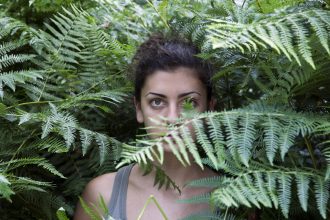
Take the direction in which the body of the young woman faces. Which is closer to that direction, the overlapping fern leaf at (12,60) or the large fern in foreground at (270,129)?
the large fern in foreground

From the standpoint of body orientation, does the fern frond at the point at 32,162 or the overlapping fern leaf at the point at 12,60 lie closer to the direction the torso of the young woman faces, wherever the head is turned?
the fern frond

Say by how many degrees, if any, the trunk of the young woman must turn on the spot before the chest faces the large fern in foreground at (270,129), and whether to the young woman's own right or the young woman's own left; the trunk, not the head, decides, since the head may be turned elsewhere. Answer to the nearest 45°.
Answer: approximately 45° to the young woman's own left

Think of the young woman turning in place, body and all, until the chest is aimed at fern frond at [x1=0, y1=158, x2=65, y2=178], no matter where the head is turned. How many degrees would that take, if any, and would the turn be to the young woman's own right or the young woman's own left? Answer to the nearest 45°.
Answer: approximately 45° to the young woman's own right

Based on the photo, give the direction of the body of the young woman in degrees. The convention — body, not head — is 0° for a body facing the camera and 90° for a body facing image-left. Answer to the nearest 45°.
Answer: approximately 0°
